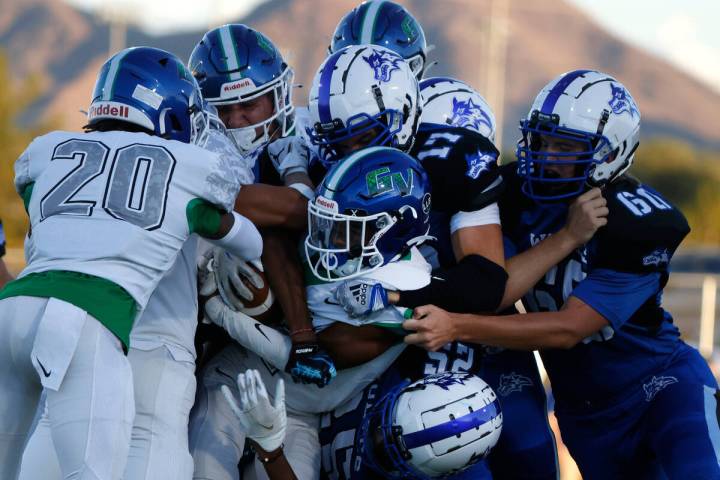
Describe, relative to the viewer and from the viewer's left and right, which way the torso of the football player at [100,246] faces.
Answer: facing away from the viewer and to the right of the viewer

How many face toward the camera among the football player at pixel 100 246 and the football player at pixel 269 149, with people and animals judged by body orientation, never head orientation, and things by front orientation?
1

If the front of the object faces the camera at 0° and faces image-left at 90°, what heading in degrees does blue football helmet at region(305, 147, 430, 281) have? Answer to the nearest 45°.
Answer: approximately 45°

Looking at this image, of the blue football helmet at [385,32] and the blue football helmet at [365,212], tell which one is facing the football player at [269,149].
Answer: the blue football helmet at [385,32]

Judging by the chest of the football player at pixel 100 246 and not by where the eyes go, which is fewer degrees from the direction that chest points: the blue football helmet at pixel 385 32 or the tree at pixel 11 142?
the blue football helmet

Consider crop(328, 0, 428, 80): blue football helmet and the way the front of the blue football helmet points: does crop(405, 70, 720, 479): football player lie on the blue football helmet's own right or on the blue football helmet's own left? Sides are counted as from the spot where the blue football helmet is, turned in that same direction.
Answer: on the blue football helmet's own left

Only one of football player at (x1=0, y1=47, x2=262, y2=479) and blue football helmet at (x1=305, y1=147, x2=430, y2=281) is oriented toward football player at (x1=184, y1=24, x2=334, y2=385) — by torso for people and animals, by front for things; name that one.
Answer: football player at (x1=0, y1=47, x2=262, y2=479)

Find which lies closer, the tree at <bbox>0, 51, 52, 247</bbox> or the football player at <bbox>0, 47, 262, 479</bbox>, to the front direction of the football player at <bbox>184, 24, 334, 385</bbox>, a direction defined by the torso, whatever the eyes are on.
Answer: the football player

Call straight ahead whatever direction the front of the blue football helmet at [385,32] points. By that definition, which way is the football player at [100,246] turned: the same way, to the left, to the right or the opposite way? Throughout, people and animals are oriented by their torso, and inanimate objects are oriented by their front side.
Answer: the opposite way

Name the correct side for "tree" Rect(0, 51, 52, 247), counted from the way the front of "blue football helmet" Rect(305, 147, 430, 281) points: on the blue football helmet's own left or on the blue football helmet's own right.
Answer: on the blue football helmet's own right

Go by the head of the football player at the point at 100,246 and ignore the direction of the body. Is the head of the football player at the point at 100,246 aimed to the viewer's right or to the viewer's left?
to the viewer's right
